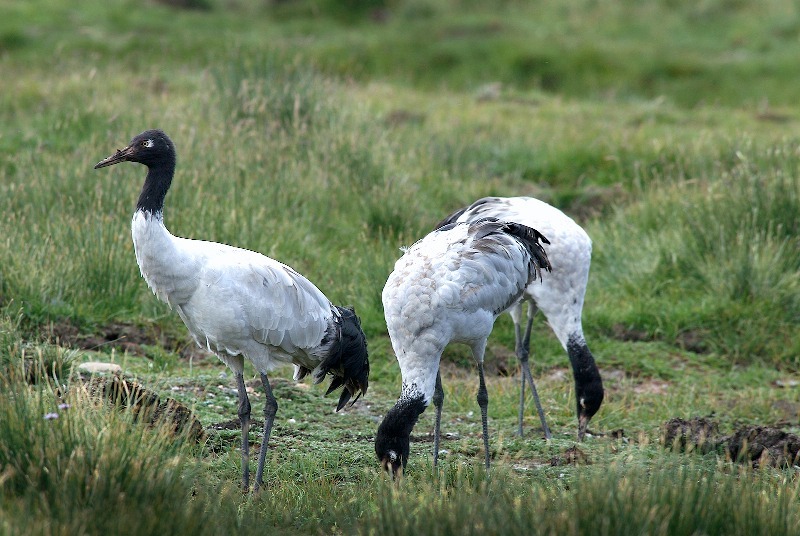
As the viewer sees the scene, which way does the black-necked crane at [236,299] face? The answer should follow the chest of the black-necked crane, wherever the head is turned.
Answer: to the viewer's left

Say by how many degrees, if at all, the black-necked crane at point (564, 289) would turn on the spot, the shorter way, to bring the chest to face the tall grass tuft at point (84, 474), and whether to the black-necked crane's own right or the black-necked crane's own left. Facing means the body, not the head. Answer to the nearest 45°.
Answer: approximately 135° to the black-necked crane's own right

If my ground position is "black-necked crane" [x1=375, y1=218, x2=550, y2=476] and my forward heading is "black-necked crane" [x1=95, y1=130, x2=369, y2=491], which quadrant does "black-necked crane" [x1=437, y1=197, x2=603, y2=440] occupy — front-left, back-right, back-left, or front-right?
back-right

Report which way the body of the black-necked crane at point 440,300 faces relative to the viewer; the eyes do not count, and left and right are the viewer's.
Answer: facing the viewer and to the left of the viewer

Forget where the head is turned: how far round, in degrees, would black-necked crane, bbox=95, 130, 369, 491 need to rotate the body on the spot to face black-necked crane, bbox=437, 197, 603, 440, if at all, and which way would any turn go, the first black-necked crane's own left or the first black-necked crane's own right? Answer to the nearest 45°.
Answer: approximately 135° to the first black-necked crane's own right

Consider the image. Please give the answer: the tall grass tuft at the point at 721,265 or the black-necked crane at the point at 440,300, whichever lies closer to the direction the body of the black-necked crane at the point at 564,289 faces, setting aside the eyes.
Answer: the tall grass tuft

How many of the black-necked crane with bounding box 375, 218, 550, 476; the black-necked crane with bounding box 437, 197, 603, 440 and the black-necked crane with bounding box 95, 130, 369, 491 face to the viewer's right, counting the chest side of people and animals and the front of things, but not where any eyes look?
1

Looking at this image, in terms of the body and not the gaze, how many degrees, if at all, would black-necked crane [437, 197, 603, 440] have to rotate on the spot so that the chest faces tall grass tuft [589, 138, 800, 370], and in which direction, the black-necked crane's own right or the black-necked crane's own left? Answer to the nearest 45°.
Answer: approximately 45° to the black-necked crane's own left

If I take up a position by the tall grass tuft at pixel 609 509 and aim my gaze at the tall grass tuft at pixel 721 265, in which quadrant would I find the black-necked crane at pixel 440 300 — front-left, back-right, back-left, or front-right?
front-left

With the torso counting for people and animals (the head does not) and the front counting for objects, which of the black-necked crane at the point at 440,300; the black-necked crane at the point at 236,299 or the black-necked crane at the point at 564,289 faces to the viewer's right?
the black-necked crane at the point at 564,289

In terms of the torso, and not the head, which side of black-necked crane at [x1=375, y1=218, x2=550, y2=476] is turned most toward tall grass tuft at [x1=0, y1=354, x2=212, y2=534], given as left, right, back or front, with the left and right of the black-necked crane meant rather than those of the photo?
front

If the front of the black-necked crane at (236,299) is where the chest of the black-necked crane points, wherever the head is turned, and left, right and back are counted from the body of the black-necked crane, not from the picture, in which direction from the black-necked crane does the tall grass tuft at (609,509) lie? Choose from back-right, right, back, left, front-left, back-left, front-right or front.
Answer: back-left

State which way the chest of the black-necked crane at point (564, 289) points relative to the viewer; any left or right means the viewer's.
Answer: facing to the right of the viewer

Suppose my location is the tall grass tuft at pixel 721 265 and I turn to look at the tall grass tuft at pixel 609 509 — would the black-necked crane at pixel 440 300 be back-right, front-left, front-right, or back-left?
front-right

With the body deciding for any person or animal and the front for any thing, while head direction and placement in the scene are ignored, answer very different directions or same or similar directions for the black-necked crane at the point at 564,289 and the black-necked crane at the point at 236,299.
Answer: very different directions

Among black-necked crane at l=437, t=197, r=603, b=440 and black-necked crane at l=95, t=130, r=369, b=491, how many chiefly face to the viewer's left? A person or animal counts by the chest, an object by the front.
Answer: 1

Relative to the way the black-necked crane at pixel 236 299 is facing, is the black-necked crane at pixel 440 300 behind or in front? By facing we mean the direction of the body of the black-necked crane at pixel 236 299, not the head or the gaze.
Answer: behind
